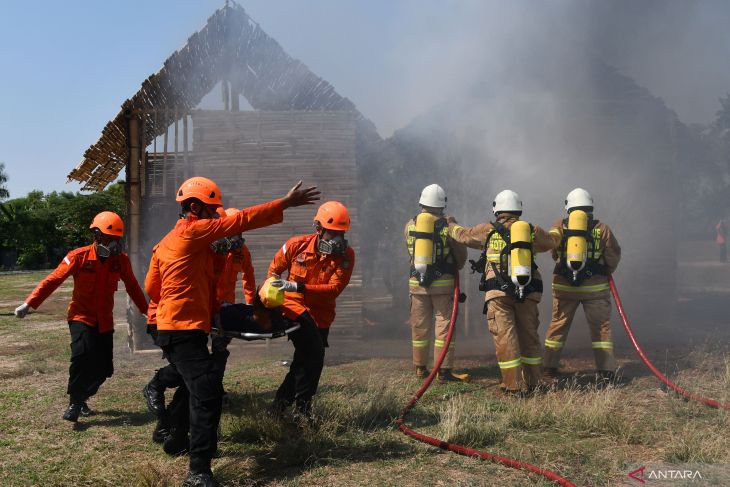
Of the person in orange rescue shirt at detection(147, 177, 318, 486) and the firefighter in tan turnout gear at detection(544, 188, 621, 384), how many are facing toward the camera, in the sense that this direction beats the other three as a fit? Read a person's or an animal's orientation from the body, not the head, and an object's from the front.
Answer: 0

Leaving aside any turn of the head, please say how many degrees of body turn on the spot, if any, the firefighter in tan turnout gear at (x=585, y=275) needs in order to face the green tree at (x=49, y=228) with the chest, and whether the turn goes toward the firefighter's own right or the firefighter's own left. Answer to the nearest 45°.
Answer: approximately 45° to the firefighter's own left

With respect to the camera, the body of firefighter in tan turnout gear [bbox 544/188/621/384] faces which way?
away from the camera

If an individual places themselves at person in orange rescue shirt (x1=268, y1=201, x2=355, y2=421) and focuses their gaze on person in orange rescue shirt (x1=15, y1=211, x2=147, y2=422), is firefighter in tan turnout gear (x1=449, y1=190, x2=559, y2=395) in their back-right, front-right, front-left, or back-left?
back-right

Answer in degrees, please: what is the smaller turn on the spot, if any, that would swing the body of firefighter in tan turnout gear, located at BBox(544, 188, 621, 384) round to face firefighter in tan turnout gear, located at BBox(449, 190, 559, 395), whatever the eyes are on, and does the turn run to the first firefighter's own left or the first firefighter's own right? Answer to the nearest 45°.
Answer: approximately 135° to the first firefighter's own left
